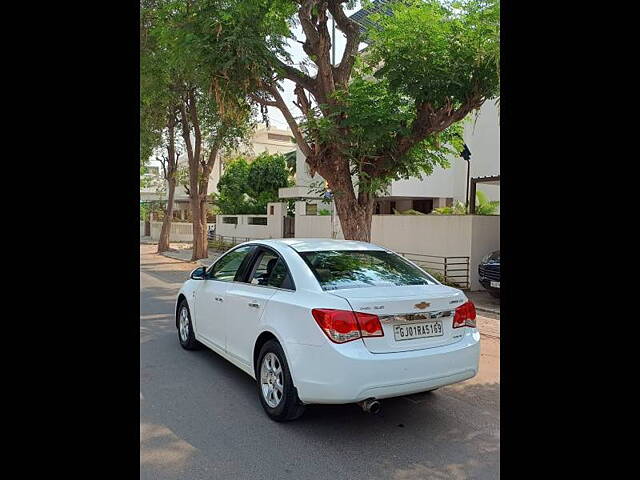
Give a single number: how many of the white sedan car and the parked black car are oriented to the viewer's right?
0

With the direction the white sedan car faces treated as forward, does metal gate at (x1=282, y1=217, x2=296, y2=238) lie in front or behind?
in front

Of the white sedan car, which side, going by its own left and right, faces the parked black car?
right

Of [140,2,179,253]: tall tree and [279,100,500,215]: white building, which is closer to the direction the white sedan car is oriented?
the tall tree

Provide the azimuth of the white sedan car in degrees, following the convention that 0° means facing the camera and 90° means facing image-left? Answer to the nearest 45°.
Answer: approximately 135°

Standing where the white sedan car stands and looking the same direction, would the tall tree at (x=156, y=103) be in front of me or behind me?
in front

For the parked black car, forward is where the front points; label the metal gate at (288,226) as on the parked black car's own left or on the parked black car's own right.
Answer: on the parked black car's own right

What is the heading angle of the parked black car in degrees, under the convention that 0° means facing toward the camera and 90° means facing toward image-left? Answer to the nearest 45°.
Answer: approximately 45°

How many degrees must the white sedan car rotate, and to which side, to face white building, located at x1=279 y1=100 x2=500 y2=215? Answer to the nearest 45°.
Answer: approximately 45° to its right
